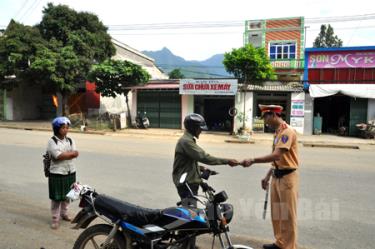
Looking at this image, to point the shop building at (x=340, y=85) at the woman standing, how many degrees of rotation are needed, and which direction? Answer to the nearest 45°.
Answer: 0° — it already faces them

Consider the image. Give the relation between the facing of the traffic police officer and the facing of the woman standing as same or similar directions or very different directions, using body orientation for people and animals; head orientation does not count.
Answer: very different directions

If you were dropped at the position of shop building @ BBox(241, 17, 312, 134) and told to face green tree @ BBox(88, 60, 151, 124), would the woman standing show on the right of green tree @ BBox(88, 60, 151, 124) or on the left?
left

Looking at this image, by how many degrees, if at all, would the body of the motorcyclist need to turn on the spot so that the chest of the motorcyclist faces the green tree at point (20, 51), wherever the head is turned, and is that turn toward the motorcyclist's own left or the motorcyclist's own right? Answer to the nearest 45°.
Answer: approximately 135° to the motorcyclist's own left

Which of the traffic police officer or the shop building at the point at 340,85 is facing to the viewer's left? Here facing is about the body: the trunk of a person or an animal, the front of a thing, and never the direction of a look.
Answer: the traffic police officer

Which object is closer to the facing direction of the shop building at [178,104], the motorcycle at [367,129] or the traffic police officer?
the traffic police officer

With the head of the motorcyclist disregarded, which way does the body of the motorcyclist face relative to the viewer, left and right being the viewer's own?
facing to the right of the viewer

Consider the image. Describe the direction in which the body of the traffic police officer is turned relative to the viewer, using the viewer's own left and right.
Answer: facing to the left of the viewer

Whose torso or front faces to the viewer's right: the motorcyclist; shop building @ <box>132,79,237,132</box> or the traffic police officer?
the motorcyclist

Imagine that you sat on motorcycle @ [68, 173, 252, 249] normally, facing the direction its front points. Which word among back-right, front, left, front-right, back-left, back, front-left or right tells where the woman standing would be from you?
back-left

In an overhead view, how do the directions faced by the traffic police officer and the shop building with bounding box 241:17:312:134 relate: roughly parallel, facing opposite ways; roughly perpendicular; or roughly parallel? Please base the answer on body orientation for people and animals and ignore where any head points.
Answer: roughly perpendicular
